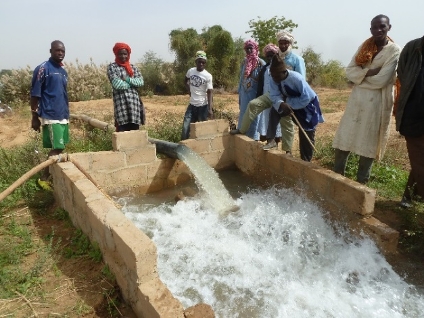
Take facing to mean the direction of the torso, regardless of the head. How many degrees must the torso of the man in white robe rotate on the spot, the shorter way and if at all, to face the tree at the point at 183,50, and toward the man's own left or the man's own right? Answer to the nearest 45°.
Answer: approximately 90° to the man's own right

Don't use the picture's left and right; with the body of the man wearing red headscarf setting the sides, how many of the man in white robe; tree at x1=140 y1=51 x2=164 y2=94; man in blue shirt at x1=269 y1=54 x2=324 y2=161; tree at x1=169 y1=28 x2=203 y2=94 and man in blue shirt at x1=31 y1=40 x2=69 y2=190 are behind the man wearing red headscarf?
2

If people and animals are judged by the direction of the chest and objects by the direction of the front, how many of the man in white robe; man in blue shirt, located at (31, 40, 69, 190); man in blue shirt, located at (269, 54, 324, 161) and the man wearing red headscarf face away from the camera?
0

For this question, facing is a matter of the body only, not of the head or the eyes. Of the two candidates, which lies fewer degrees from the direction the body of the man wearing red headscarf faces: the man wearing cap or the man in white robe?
the man in white robe

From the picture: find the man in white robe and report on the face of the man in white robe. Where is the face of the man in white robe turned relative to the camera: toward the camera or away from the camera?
toward the camera

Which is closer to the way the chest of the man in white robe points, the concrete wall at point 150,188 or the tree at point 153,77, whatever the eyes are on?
the concrete wall

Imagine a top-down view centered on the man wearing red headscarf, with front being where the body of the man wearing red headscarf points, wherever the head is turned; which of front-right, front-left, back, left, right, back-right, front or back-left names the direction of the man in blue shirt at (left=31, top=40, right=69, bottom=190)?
front-right

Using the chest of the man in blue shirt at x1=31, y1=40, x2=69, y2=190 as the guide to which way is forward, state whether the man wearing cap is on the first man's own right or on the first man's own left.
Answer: on the first man's own left

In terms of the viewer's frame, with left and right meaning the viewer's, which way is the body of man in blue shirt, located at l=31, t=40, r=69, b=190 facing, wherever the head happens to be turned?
facing the viewer and to the right of the viewer

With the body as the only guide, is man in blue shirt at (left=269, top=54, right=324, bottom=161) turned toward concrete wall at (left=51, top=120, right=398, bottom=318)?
yes

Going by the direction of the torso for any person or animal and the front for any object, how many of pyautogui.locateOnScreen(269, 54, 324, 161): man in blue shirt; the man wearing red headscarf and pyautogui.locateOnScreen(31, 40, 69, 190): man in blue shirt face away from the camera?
0

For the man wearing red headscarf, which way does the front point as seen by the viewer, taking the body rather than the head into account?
toward the camera
